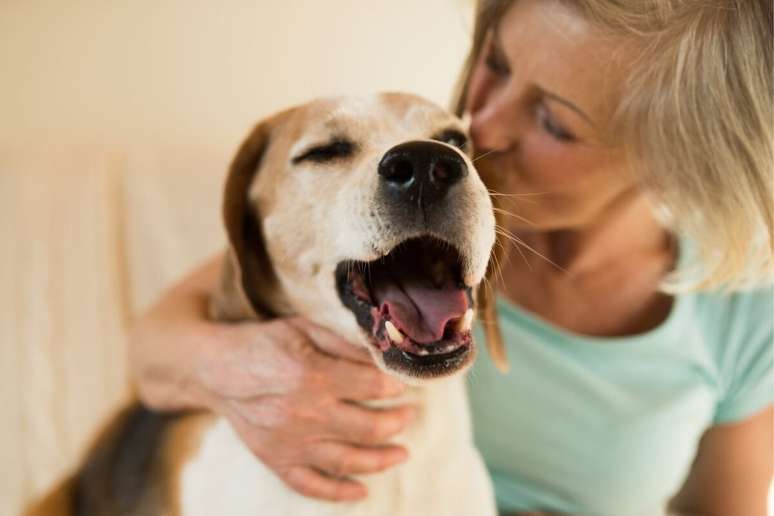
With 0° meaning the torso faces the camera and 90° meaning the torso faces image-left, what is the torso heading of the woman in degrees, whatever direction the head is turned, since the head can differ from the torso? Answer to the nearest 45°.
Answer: approximately 45°

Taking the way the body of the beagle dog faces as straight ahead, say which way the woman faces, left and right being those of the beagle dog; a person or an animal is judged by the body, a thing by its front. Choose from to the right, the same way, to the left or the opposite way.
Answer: to the right

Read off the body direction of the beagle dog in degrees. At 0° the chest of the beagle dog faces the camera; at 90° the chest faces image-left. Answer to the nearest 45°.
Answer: approximately 315°
